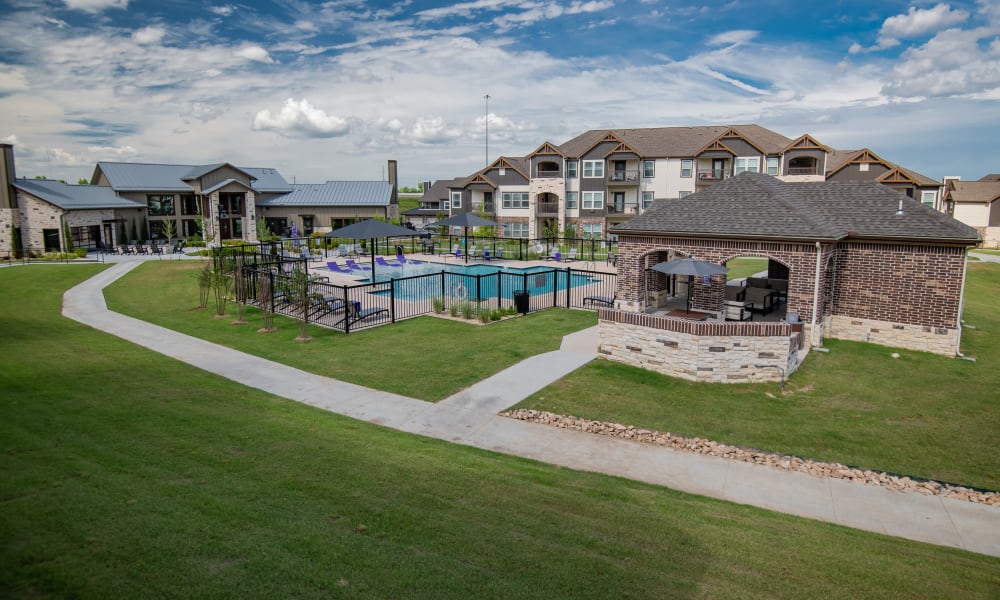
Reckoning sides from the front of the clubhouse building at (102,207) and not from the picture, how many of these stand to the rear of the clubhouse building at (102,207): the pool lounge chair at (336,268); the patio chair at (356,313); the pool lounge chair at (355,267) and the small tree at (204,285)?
0

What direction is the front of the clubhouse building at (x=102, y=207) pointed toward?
toward the camera

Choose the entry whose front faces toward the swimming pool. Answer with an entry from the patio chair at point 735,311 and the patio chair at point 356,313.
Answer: the patio chair at point 356,313

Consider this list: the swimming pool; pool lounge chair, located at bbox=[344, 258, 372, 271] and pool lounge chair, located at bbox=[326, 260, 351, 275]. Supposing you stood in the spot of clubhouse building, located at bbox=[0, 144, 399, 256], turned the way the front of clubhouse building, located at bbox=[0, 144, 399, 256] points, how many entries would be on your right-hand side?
0

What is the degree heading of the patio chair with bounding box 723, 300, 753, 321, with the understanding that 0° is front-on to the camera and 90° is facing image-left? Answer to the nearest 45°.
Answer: approximately 225°

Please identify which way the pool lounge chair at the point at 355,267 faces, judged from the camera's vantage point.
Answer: facing to the right of the viewer

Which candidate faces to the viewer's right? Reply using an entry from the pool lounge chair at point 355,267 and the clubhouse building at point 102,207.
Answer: the pool lounge chair

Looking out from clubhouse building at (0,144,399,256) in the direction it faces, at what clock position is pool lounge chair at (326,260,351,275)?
The pool lounge chair is roughly at 11 o'clock from the clubhouse building.

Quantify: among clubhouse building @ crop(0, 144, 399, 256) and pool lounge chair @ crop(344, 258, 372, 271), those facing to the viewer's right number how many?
1
